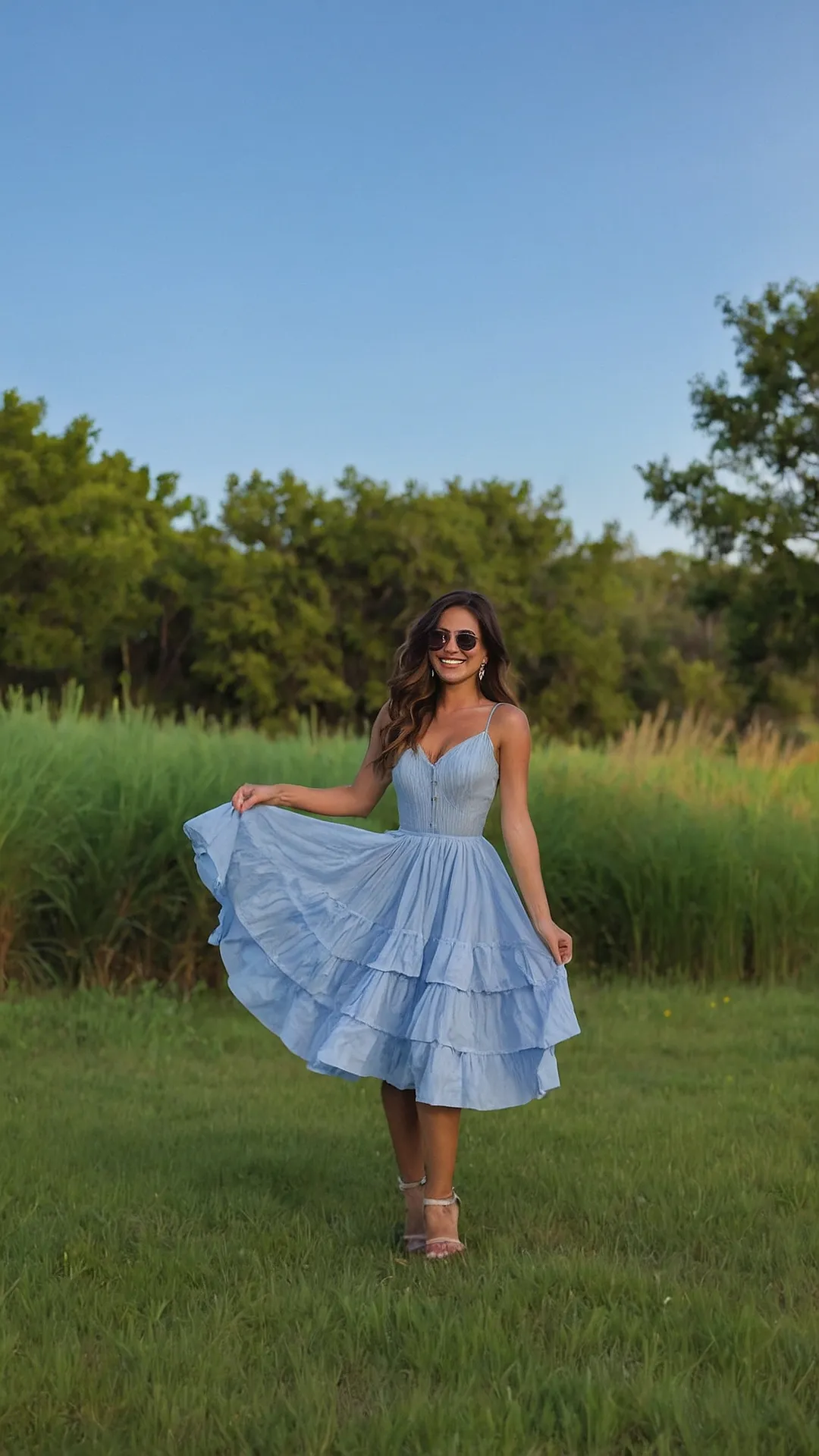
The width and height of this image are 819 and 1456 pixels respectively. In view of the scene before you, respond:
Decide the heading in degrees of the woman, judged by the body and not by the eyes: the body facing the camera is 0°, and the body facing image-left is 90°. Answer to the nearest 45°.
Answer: approximately 0°

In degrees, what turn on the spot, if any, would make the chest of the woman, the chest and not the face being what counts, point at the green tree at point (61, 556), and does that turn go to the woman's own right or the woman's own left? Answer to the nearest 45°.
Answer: approximately 180°

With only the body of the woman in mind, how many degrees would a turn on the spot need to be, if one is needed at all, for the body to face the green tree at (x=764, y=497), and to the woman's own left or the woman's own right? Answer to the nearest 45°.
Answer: approximately 180°
